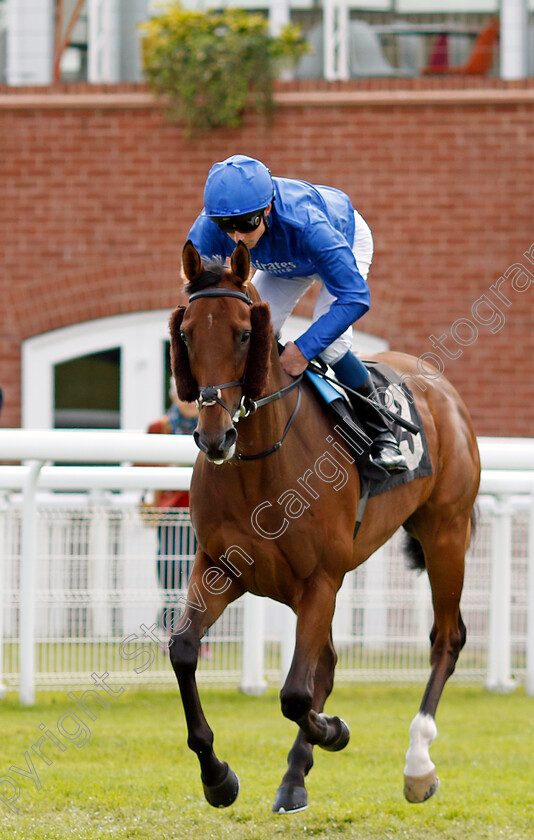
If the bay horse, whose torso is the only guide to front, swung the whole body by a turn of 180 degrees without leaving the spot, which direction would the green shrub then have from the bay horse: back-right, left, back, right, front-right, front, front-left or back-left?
front-left

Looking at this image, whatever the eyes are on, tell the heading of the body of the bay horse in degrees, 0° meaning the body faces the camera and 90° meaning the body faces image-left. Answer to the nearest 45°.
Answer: approximately 45°

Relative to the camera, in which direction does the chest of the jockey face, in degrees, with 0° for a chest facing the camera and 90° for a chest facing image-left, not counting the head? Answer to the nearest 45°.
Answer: approximately 45°

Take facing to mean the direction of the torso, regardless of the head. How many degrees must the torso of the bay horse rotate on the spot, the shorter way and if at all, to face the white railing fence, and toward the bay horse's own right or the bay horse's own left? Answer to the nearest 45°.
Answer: approximately 135° to the bay horse's own right

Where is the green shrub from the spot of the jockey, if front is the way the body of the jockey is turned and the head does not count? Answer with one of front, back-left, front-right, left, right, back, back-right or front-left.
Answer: back-right
